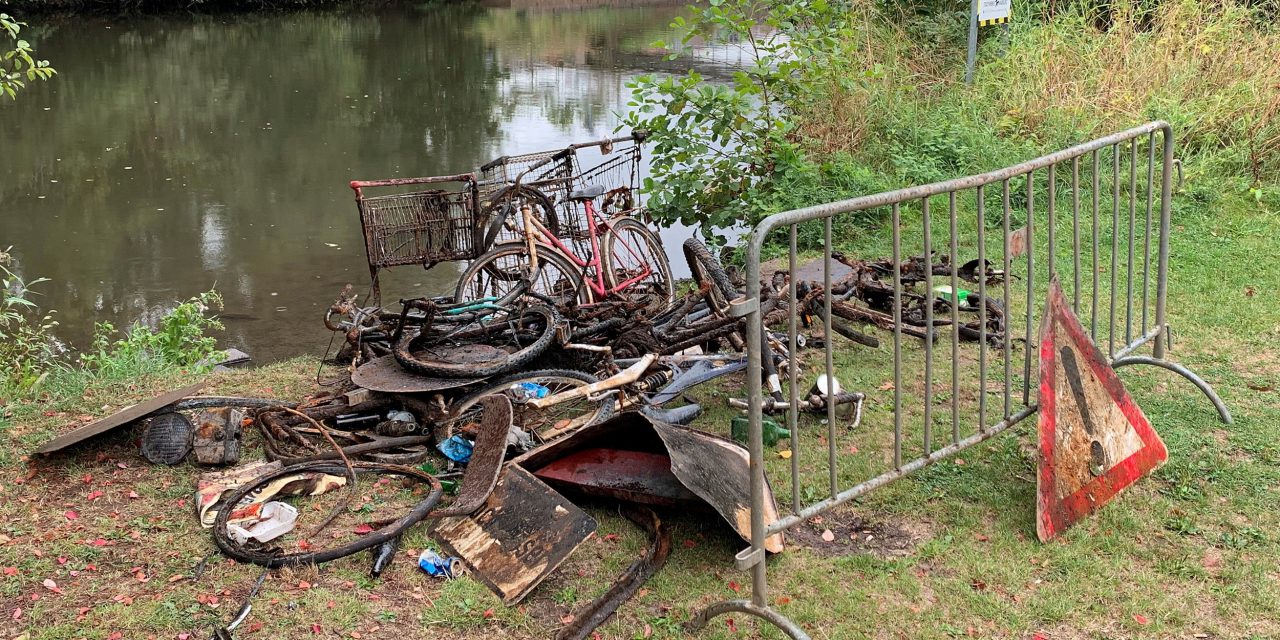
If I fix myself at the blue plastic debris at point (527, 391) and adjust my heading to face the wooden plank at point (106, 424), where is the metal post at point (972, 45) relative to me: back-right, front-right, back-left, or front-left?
back-right

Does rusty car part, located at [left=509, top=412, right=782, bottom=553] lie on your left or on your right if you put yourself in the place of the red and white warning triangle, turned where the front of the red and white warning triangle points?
on your right

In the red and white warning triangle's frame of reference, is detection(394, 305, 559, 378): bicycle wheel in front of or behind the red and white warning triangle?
behind

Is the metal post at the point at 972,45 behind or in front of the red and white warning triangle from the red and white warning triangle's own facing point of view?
behind

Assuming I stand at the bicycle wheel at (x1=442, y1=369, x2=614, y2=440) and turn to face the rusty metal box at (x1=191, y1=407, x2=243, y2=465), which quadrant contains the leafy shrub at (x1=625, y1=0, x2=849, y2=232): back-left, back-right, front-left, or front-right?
back-right

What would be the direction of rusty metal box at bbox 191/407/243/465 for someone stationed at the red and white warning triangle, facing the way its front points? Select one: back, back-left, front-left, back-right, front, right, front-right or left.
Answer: back-right

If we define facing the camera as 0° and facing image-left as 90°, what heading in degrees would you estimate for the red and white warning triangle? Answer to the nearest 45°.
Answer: approximately 315°

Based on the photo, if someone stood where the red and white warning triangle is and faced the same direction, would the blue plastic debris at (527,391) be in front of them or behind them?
behind
